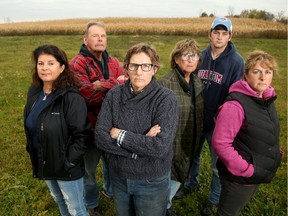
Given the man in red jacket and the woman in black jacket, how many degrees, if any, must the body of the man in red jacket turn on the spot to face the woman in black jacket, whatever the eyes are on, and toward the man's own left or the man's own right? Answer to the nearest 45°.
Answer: approximately 90° to the man's own right

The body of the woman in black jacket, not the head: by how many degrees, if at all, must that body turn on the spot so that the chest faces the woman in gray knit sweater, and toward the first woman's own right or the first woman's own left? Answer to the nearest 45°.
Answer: approximately 90° to the first woman's own left

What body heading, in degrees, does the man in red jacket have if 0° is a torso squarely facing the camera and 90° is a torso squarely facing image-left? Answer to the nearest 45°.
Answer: approximately 315°

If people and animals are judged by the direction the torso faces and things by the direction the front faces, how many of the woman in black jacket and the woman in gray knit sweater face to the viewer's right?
0

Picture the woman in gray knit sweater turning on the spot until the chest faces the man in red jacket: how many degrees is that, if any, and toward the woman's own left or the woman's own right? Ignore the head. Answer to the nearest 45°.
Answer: approximately 135° to the woman's own right

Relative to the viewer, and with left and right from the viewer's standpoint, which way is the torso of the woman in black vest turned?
facing the viewer and to the right of the viewer

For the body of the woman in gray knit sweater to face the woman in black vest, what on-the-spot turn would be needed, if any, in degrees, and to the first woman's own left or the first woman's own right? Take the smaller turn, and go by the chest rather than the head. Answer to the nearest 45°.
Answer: approximately 90° to the first woman's own left
